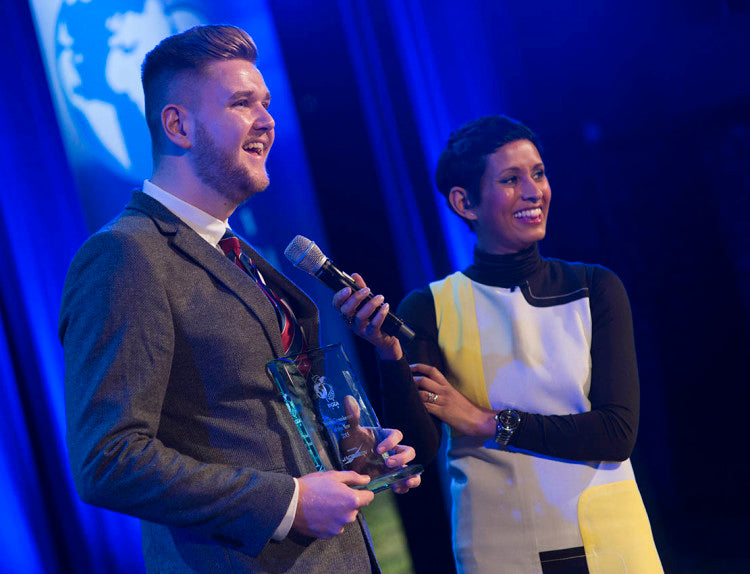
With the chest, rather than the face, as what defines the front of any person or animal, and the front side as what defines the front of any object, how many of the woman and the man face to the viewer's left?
0

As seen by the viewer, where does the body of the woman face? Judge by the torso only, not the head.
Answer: toward the camera

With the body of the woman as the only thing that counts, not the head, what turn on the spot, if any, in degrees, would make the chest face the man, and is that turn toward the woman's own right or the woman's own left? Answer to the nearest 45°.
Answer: approximately 45° to the woman's own right

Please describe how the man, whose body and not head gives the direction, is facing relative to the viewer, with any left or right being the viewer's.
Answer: facing the viewer and to the right of the viewer

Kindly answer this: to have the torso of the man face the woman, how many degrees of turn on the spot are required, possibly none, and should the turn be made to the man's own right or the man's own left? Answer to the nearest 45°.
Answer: approximately 90° to the man's own left
